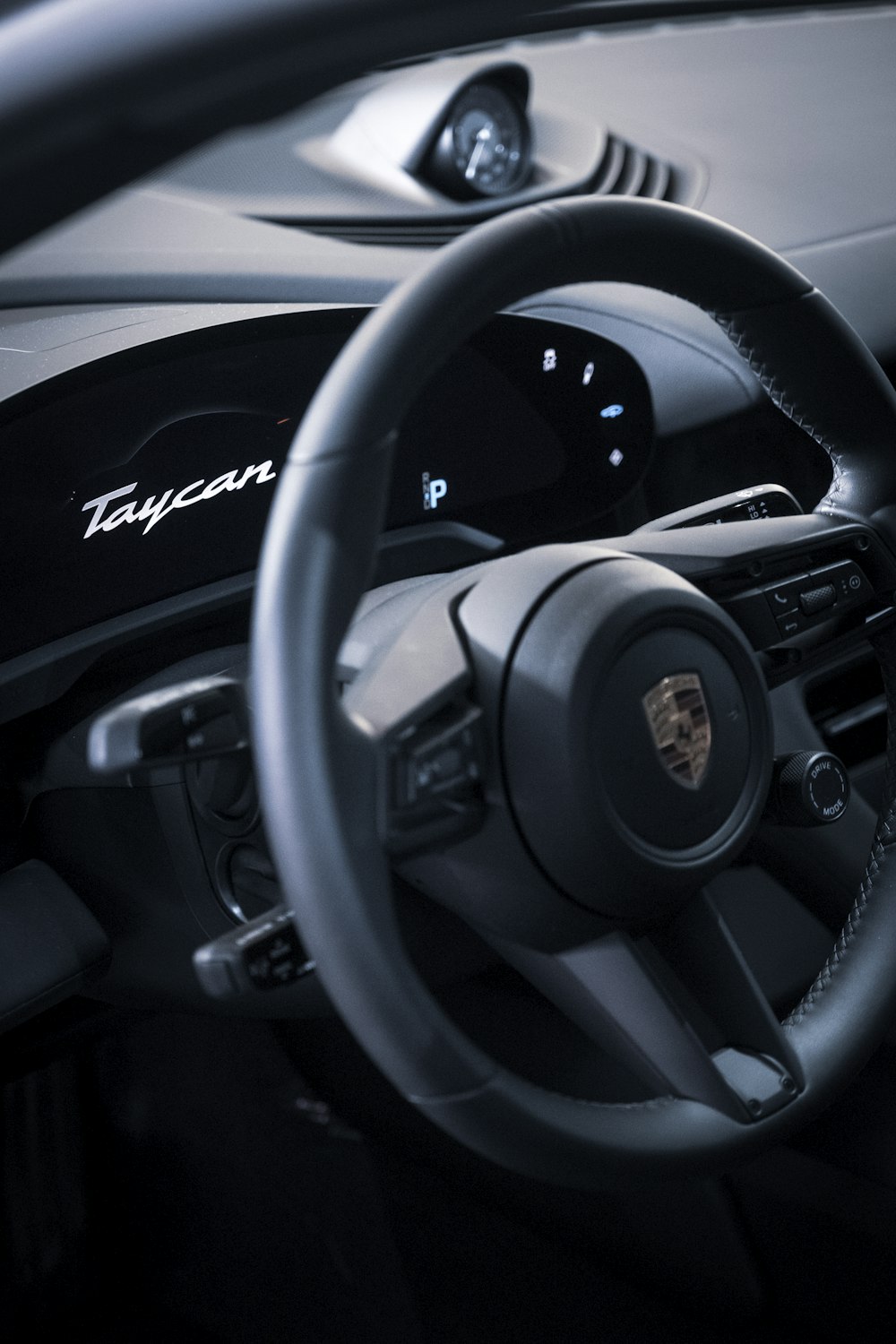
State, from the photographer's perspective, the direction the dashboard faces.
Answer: facing the viewer and to the right of the viewer

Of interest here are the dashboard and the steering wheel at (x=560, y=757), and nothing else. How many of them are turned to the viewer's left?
0

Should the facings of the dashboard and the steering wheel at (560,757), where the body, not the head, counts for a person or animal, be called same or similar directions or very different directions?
same or similar directions
